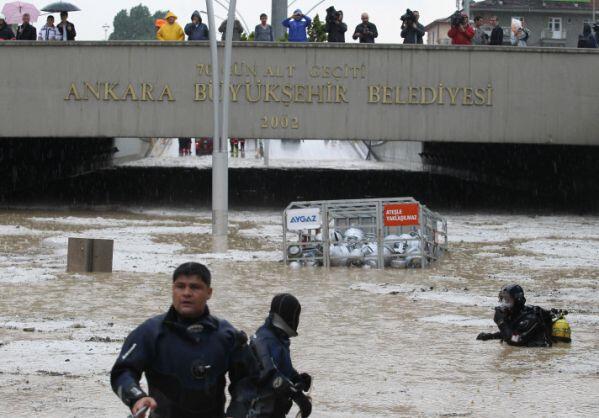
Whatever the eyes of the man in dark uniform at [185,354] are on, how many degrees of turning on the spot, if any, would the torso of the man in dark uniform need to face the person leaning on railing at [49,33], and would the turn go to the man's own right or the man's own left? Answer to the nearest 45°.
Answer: approximately 180°

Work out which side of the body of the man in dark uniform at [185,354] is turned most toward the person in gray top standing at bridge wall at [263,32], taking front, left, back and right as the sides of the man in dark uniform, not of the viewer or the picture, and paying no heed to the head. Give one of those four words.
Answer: back

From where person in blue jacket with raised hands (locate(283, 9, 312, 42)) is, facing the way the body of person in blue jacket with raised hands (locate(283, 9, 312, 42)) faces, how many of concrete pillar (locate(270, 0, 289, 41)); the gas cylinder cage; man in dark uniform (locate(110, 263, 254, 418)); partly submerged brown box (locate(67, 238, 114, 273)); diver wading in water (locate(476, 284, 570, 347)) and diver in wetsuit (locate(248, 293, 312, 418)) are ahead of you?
5

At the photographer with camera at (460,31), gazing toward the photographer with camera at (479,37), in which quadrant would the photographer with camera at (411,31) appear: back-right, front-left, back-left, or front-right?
back-left

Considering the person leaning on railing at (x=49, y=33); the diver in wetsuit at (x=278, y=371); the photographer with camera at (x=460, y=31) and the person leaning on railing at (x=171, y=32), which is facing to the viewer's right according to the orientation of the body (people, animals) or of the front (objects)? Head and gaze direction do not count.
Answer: the diver in wetsuit

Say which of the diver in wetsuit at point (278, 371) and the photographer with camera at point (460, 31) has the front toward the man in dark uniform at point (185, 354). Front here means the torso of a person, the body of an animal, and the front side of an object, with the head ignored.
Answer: the photographer with camera

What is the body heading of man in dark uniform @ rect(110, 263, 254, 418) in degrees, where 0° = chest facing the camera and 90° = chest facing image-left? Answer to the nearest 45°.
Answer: approximately 0°

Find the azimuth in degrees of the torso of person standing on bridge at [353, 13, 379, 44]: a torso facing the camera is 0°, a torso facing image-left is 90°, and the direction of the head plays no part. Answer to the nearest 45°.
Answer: approximately 0°

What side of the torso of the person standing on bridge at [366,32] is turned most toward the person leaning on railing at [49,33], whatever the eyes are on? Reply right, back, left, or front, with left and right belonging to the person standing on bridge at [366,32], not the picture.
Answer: right

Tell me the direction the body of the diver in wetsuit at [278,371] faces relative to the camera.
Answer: to the viewer's right

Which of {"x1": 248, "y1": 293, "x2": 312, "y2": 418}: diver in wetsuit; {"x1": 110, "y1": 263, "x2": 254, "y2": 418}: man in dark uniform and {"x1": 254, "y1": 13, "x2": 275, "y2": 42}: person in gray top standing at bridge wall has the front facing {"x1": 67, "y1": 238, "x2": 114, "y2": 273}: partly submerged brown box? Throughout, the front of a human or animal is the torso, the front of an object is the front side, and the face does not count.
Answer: the person in gray top standing at bridge wall

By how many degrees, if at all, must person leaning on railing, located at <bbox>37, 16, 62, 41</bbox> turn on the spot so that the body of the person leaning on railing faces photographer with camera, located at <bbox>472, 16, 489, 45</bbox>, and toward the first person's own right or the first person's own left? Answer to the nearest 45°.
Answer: approximately 90° to the first person's own left
